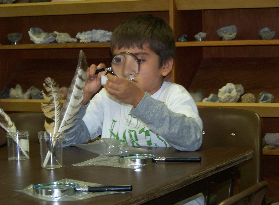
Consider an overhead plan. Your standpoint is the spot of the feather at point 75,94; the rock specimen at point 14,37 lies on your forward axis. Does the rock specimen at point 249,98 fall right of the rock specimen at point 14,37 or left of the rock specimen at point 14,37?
right

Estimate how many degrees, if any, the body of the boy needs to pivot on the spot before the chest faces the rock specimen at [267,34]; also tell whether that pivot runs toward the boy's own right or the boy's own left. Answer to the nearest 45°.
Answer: approximately 180°

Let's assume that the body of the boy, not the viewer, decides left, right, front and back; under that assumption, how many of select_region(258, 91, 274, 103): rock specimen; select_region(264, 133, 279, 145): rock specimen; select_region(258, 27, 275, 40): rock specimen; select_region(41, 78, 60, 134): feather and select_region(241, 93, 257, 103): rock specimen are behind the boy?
4

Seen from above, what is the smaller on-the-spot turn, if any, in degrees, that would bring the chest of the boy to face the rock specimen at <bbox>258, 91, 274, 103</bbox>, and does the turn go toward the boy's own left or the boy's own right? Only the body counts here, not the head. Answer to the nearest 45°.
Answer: approximately 180°

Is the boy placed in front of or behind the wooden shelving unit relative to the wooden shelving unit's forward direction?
in front

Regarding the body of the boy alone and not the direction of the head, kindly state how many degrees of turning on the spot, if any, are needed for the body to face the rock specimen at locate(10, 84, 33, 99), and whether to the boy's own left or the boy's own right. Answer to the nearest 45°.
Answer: approximately 90° to the boy's own right

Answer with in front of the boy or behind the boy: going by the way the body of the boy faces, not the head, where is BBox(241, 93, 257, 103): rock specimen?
behind

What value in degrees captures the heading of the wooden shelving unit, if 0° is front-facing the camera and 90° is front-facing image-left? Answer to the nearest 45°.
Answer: approximately 0°

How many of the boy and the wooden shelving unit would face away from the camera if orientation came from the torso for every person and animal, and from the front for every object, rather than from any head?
0

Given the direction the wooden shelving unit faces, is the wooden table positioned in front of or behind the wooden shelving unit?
in front

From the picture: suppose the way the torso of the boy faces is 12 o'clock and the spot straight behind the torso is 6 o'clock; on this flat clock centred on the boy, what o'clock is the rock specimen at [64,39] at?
The rock specimen is roughly at 4 o'clock from the boy.
